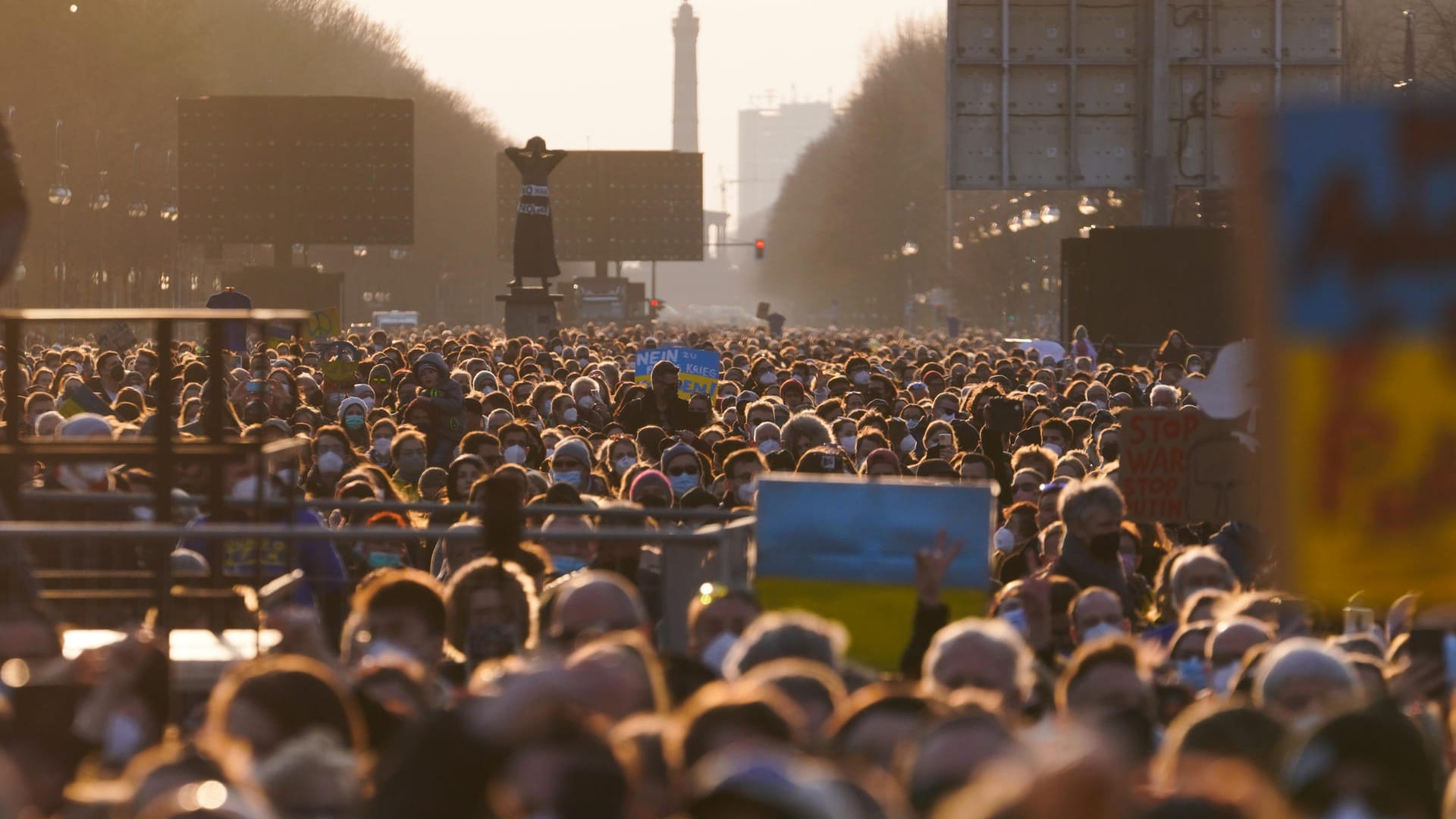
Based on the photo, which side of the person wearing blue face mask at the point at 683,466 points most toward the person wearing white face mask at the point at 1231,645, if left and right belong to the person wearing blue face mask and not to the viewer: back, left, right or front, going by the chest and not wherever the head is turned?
front

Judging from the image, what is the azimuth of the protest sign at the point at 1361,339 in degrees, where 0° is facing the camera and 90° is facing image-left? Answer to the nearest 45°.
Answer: approximately 0°

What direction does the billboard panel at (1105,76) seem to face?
away from the camera

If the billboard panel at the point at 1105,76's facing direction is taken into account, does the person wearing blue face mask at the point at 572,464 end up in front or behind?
behind

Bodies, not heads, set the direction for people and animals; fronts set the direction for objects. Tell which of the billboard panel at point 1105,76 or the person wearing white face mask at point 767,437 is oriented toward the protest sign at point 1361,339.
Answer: the person wearing white face mask

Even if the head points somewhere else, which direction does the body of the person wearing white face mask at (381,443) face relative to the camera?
toward the camera

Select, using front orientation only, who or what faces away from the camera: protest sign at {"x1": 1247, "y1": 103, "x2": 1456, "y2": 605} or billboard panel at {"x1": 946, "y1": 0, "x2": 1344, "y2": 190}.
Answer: the billboard panel

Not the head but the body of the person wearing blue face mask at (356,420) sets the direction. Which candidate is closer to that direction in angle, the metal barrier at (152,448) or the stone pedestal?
the metal barrier

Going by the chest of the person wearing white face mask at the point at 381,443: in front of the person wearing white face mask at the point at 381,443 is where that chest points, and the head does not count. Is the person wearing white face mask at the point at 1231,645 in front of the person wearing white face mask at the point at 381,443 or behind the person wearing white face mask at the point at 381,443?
in front

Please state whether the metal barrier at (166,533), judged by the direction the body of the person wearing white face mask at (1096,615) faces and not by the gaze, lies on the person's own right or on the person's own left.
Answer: on the person's own right

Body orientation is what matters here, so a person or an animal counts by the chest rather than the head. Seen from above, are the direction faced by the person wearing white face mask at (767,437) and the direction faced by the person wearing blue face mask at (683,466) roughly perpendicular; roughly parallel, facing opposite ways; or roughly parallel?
roughly parallel

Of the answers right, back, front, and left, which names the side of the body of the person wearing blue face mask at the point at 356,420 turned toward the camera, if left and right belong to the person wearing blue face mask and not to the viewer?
front

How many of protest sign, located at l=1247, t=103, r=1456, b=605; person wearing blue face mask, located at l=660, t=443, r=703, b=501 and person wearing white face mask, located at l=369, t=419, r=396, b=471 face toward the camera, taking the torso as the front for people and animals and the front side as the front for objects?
3

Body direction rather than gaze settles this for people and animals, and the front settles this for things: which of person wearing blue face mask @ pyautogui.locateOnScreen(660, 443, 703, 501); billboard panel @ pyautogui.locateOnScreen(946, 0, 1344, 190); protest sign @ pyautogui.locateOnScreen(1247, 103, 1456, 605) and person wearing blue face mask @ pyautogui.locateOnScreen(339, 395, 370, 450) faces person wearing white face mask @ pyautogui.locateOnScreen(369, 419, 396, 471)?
person wearing blue face mask @ pyautogui.locateOnScreen(339, 395, 370, 450)

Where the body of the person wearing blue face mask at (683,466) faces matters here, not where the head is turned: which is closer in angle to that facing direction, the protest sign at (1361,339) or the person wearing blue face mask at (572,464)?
the protest sign

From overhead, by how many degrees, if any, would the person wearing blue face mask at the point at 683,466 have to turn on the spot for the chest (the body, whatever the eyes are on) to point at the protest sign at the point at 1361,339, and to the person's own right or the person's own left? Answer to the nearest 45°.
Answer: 0° — they already face it

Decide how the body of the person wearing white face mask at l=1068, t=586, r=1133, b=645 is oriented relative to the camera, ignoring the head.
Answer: toward the camera

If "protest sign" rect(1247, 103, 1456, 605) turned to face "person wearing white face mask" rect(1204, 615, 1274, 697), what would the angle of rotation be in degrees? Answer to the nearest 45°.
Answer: approximately 180°

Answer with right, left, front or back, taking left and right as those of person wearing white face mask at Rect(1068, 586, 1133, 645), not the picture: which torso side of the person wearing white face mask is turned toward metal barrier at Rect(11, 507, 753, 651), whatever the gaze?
right

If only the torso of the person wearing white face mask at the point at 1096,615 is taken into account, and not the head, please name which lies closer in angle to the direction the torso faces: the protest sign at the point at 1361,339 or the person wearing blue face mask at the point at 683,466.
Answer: the protest sign
